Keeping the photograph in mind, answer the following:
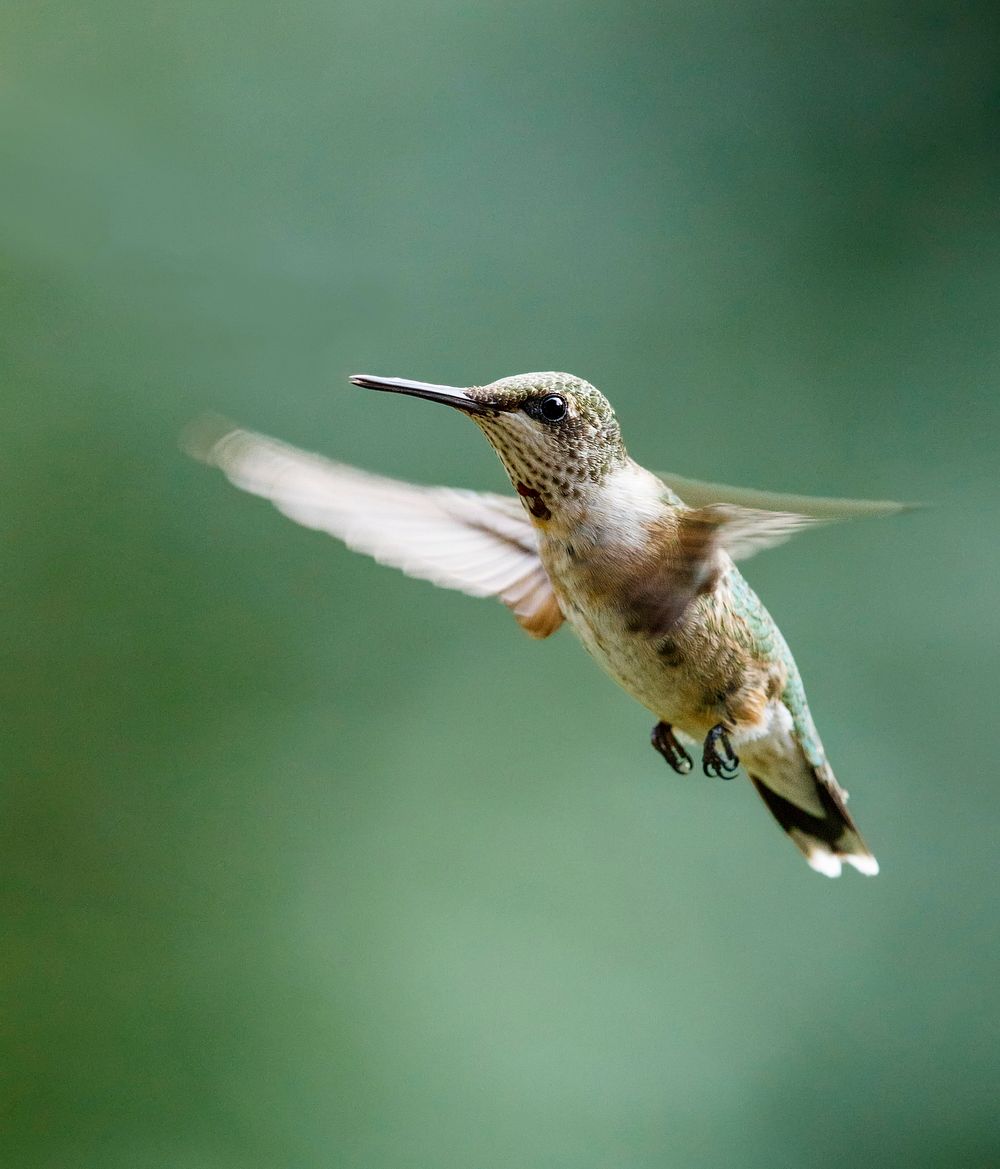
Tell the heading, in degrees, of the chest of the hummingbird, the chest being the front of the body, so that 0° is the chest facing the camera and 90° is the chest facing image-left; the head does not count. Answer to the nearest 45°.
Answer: approximately 45°
